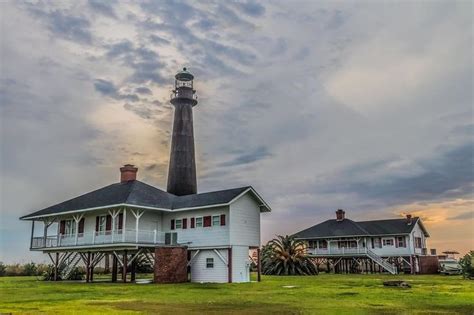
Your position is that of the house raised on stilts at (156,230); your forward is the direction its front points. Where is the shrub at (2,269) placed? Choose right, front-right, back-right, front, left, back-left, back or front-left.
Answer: right

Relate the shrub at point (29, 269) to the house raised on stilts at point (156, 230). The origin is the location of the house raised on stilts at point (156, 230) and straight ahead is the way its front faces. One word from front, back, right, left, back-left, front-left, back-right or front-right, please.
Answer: right

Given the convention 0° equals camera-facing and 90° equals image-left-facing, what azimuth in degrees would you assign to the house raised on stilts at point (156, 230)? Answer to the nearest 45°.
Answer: approximately 45°

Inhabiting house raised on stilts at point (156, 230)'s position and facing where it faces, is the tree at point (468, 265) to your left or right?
on your left

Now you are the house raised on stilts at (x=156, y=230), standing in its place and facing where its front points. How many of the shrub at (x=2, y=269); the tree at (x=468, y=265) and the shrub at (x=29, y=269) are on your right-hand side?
2

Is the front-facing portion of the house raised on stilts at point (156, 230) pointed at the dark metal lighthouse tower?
no

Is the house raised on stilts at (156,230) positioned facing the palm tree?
no
